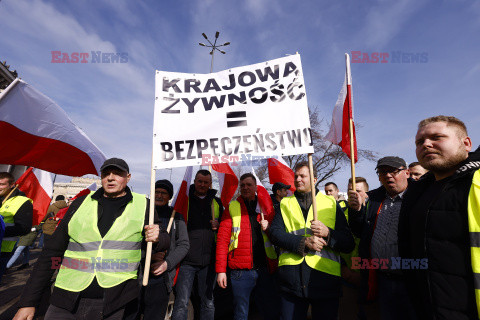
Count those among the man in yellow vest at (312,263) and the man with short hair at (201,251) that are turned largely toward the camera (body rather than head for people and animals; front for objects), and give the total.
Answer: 2

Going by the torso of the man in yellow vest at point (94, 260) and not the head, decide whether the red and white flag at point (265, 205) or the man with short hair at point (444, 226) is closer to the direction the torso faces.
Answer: the man with short hair

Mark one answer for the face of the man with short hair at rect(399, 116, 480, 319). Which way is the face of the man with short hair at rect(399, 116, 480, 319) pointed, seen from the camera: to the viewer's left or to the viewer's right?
to the viewer's left

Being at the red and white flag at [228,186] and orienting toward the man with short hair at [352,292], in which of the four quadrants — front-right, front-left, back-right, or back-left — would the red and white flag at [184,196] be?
back-right

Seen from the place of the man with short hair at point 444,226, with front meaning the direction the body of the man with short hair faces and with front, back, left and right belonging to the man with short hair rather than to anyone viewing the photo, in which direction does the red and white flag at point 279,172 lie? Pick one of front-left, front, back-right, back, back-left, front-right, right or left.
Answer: right

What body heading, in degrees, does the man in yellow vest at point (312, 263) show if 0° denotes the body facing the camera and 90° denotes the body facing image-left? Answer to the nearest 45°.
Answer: approximately 0°

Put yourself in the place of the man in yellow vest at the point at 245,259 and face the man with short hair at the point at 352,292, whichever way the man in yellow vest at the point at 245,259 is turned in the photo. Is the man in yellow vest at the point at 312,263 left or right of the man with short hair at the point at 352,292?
right

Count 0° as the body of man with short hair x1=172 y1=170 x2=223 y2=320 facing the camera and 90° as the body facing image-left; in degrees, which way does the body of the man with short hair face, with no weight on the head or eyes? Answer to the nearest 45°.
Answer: approximately 0°

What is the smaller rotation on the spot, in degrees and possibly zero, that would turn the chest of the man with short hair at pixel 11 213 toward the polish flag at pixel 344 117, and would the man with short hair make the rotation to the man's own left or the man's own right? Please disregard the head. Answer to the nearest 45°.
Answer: approximately 90° to the man's own left

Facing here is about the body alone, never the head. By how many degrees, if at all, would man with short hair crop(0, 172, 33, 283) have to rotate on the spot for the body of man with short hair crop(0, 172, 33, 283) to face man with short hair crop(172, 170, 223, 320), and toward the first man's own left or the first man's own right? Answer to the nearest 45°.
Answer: approximately 90° to the first man's own left

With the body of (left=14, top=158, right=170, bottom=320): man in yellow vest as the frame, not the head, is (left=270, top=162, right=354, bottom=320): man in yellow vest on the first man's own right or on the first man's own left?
on the first man's own left

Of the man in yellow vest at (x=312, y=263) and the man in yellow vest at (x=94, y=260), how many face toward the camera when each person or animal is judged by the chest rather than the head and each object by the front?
2
